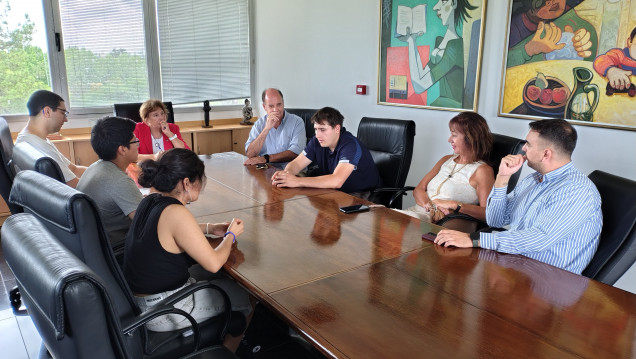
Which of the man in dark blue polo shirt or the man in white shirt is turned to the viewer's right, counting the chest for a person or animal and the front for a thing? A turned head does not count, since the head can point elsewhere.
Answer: the man in white shirt

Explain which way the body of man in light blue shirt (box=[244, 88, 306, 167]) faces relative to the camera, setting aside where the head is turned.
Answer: toward the camera

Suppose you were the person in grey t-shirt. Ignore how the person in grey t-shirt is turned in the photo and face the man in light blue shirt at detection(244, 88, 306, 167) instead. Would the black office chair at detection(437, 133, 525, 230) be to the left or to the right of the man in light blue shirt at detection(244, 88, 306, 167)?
right

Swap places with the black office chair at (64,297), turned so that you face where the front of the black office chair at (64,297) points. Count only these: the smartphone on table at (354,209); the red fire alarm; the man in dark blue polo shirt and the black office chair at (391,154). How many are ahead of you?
4

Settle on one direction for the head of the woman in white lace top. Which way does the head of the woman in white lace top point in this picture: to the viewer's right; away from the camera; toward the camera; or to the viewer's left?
to the viewer's left

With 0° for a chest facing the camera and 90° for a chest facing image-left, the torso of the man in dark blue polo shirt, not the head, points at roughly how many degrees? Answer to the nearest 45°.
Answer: approximately 45°

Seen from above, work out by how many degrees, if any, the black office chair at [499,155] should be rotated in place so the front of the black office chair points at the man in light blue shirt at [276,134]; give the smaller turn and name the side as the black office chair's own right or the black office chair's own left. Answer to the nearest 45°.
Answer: approximately 45° to the black office chair's own right

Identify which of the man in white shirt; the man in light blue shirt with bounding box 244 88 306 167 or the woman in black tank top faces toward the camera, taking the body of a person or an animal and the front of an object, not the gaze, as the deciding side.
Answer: the man in light blue shirt

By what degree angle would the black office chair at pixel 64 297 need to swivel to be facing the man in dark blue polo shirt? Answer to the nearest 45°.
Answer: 0° — it already faces them

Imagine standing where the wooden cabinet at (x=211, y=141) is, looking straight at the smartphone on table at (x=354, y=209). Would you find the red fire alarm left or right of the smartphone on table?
left

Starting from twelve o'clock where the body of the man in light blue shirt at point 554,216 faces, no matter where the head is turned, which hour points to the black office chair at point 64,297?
The black office chair is roughly at 10 o'clock from the man in light blue shirt.

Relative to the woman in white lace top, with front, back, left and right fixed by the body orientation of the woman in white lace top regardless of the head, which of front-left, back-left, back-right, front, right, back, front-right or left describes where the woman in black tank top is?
front

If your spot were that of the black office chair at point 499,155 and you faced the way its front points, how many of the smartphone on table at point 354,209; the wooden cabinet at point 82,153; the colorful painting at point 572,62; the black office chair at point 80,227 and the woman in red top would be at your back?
1

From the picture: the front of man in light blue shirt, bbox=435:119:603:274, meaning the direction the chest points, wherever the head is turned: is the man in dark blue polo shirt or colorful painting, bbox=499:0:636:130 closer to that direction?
the man in dark blue polo shirt

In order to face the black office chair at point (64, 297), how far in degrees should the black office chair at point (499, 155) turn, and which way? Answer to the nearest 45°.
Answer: approximately 45° to its left

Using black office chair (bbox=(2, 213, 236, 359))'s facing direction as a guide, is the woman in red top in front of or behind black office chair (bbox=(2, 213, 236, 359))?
in front

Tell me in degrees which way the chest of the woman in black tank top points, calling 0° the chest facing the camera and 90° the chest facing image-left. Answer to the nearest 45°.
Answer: approximately 225°

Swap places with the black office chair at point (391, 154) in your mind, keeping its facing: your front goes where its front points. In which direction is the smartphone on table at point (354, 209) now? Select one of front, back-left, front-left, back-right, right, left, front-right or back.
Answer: front-left

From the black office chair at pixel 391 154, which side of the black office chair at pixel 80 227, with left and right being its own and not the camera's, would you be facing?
front

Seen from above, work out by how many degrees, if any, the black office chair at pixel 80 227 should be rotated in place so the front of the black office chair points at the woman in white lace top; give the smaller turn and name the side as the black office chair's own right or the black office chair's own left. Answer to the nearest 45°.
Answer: approximately 45° to the black office chair's own right

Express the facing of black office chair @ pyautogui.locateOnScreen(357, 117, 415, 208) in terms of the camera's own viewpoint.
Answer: facing the viewer and to the left of the viewer
